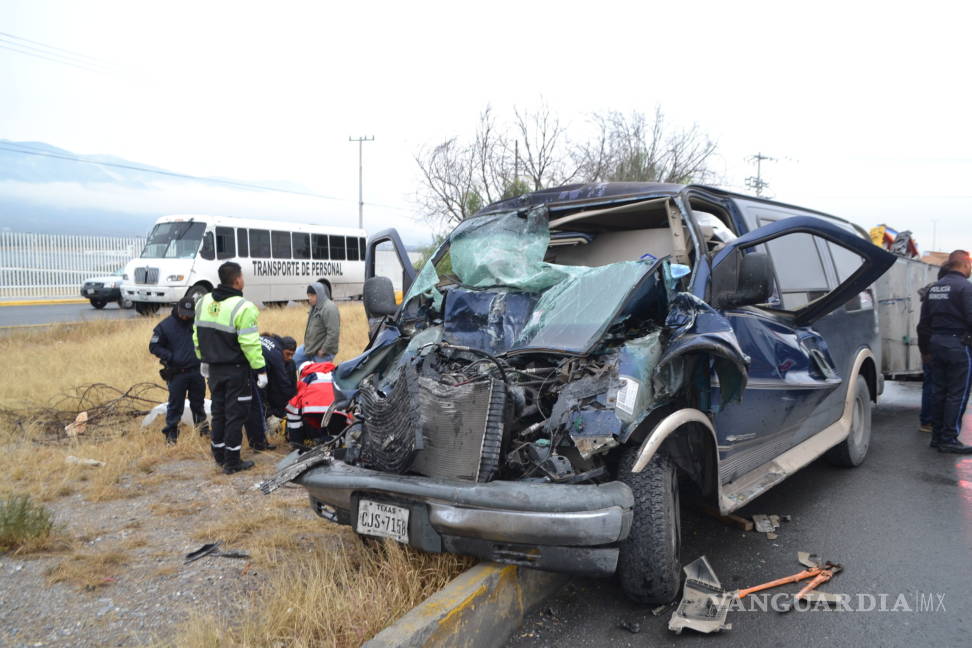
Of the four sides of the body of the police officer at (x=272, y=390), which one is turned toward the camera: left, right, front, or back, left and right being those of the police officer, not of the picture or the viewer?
right

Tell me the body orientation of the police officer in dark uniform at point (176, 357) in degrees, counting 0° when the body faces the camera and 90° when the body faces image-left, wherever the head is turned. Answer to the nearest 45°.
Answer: approximately 315°

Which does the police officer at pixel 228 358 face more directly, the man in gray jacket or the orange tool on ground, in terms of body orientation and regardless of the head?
the man in gray jacket

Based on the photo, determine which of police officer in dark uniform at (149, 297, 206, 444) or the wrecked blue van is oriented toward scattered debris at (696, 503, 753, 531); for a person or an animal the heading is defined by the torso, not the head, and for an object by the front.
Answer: the police officer in dark uniform

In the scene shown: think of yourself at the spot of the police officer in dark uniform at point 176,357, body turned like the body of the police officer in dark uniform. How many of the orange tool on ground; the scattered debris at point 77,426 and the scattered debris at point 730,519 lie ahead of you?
2

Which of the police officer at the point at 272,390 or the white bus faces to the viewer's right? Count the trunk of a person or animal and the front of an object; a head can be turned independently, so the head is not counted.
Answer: the police officer

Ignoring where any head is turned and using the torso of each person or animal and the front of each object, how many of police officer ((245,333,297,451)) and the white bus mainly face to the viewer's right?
1

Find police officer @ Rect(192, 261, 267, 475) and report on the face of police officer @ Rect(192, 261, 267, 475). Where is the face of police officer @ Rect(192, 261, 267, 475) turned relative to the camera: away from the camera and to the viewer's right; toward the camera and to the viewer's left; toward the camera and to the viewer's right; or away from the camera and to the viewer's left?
away from the camera and to the viewer's right

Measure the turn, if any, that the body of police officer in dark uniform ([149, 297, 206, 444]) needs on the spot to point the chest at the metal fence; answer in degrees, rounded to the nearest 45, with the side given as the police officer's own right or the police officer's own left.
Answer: approximately 135° to the police officer's own left

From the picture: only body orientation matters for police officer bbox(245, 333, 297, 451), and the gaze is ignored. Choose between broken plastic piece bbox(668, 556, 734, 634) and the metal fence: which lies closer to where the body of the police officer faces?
the broken plastic piece

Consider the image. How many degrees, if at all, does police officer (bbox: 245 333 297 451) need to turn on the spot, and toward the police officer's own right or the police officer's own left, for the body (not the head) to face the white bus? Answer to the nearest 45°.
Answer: approximately 90° to the police officer's own left

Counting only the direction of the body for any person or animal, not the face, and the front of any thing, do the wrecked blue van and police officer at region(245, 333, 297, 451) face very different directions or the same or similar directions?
very different directions

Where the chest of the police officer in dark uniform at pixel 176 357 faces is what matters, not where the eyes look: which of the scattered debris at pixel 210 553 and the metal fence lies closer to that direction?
the scattered debris
